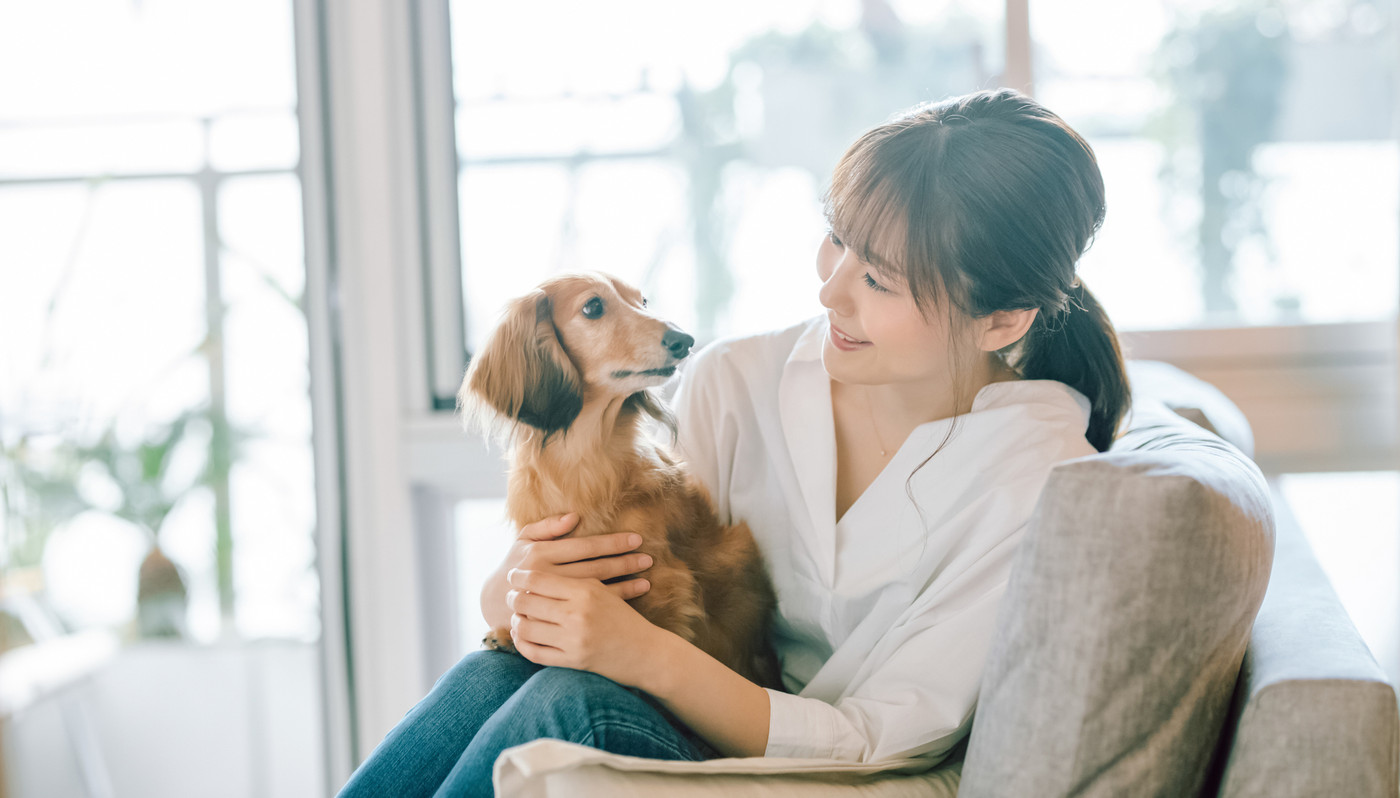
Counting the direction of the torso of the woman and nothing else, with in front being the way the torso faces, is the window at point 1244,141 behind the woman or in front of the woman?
behind

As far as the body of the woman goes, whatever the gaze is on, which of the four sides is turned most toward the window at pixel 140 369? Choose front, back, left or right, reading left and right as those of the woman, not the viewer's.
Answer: right

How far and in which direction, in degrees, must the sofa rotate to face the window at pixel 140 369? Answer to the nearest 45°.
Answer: approximately 45° to its right
